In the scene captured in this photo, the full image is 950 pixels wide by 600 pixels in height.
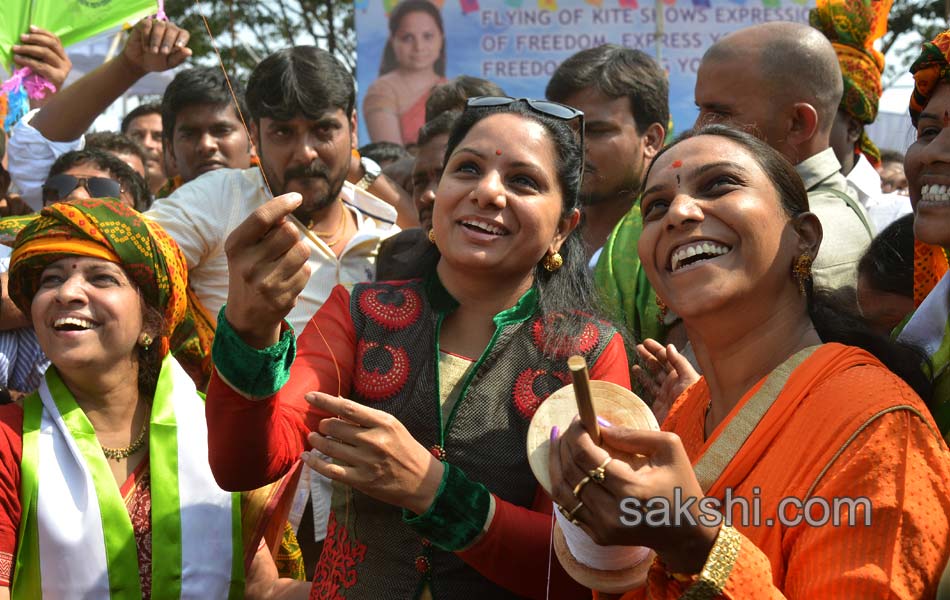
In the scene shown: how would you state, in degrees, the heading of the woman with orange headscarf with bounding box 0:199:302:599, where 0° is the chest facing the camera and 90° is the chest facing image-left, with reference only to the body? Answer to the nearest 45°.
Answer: approximately 45°

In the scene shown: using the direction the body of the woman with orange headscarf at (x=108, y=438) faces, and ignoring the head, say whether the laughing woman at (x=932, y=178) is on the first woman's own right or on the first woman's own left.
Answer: on the first woman's own left

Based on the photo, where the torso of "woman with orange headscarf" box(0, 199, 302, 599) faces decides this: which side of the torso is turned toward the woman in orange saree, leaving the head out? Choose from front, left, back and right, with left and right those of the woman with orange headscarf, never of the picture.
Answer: left

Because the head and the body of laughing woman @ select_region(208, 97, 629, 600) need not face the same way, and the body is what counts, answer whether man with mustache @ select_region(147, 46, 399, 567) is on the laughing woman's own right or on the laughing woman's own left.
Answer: on the laughing woman's own right
